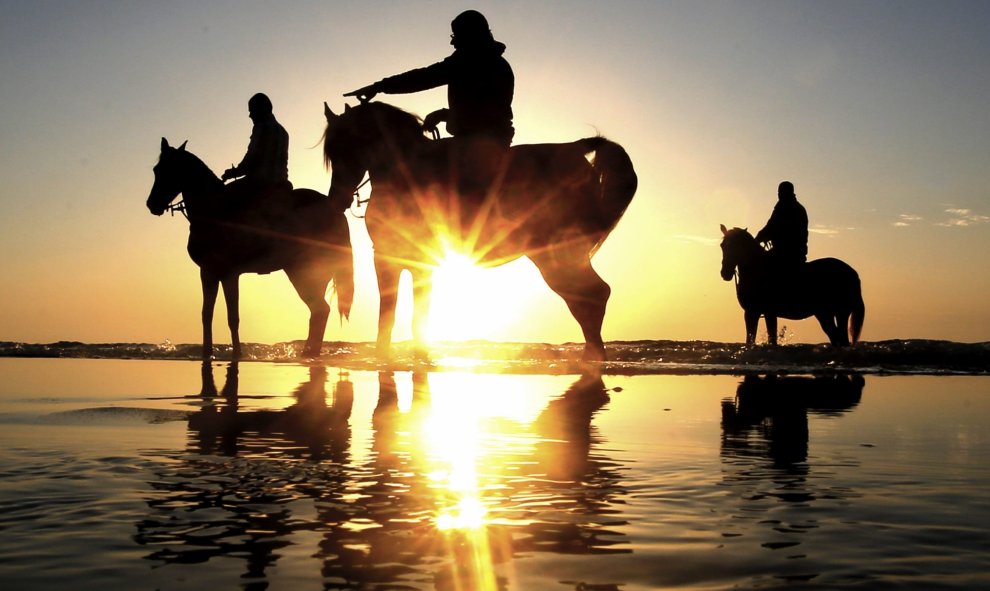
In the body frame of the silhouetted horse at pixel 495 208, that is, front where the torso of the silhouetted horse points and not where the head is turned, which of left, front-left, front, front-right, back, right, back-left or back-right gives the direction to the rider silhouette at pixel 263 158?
front-right

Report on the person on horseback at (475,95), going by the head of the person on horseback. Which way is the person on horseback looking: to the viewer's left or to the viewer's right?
to the viewer's left

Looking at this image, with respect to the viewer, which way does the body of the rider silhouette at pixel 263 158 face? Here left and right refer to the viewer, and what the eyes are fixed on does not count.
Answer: facing to the left of the viewer

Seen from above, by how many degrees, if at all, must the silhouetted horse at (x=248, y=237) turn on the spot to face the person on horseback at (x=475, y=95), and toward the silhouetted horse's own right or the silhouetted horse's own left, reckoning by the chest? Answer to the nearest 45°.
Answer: approximately 135° to the silhouetted horse's own left

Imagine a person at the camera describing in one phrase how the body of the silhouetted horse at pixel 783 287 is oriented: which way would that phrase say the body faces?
to the viewer's left

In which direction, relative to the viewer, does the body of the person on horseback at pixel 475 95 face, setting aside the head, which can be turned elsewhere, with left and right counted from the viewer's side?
facing to the left of the viewer

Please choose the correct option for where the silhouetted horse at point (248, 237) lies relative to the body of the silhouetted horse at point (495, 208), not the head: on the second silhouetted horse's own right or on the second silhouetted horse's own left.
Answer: on the second silhouetted horse's own right

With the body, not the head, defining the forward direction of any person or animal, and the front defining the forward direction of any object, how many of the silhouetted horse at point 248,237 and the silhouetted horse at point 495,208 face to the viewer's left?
2

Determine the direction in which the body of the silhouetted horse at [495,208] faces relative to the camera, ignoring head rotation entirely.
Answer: to the viewer's left

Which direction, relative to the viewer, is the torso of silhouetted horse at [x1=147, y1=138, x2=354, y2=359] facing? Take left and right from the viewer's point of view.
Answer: facing to the left of the viewer

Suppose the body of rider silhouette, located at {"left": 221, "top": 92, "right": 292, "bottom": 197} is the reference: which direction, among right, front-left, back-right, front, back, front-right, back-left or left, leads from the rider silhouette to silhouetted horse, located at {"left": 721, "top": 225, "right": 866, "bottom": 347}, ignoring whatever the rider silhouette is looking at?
back

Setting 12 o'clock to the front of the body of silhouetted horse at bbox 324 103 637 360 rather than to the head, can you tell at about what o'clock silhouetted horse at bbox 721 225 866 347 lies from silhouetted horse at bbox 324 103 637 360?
silhouetted horse at bbox 721 225 866 347 is roughly at 4 o'clock from silhouetted horse at bbox 324 103 637 360.

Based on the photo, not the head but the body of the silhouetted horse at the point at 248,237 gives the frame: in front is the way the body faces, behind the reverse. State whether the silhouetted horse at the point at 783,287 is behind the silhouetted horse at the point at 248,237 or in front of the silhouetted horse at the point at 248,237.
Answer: behind

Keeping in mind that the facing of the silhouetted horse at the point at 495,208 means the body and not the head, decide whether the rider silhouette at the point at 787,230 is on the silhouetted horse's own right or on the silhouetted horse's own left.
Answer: on the silhouetted horse's own right
